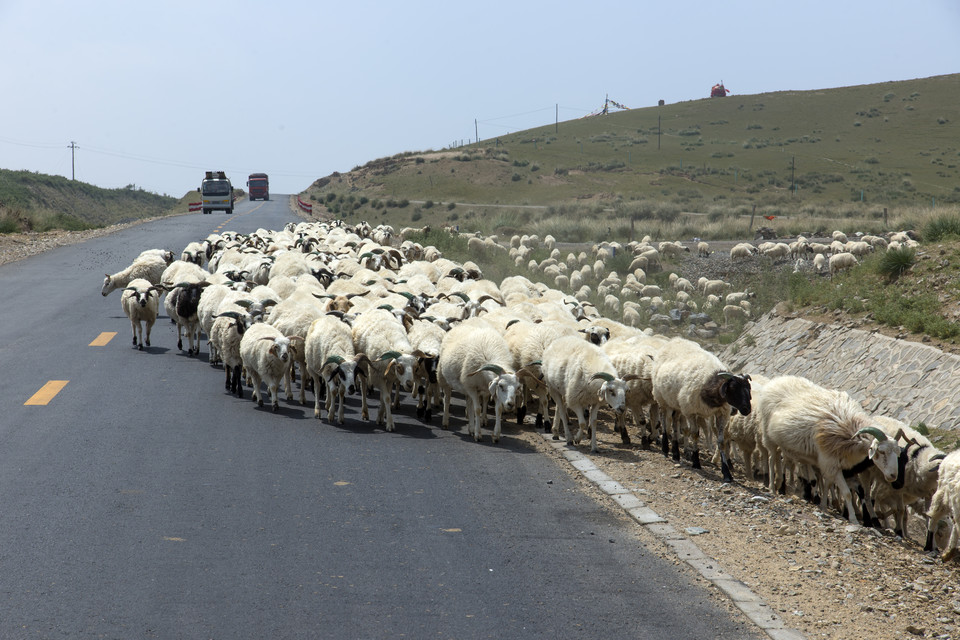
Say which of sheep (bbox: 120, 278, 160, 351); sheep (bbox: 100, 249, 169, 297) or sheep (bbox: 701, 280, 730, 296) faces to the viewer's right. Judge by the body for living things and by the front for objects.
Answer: sheep (bbox: 701, 280, 730, 296)

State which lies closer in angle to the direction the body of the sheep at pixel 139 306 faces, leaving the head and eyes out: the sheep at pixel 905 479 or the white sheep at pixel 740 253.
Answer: the sheep

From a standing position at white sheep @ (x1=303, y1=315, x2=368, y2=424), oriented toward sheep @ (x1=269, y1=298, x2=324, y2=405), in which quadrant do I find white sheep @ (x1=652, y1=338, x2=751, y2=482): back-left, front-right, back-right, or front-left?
back-right

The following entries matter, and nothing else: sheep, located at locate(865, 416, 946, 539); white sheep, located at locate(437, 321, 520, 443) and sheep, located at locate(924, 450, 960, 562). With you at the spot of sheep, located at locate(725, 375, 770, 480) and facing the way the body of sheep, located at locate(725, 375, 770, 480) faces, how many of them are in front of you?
2

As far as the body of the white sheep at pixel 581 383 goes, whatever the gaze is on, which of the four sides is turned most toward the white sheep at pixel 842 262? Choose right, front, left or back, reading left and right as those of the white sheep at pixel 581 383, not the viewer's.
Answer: left

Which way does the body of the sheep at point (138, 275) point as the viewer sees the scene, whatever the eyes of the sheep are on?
to the viewer's left
